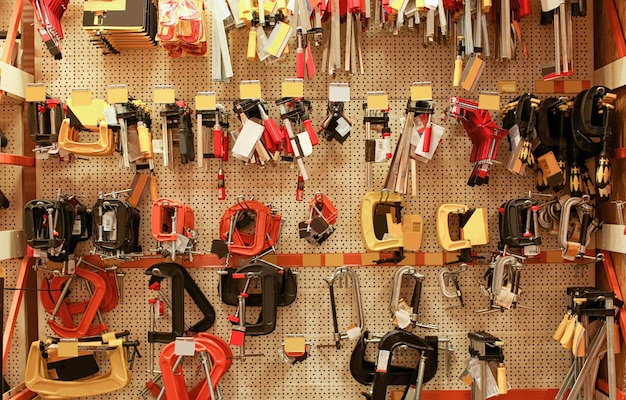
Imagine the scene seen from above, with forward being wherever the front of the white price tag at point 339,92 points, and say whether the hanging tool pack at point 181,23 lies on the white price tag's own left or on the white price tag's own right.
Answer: on the white price tag's own right

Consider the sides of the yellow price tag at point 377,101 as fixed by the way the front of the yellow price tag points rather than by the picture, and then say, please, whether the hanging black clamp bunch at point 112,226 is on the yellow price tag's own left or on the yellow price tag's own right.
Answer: on the yellow price tag's own right

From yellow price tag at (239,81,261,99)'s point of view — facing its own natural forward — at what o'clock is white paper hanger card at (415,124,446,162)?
The white paper hanger card is roughly at 9 o'clock from the yellow price tag.

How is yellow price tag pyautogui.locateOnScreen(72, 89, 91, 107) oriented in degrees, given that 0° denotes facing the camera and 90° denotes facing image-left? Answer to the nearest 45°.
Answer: approximately 0°

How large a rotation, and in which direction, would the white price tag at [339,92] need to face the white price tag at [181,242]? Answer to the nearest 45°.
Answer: approximately 90° to its right

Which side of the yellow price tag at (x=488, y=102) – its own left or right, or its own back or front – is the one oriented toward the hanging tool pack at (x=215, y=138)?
right

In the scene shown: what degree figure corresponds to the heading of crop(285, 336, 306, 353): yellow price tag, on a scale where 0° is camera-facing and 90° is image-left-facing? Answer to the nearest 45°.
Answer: approximately 0°

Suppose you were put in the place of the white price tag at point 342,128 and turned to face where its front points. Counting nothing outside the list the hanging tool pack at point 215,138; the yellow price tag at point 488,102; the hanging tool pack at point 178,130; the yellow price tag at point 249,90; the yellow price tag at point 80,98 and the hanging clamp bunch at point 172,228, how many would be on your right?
5

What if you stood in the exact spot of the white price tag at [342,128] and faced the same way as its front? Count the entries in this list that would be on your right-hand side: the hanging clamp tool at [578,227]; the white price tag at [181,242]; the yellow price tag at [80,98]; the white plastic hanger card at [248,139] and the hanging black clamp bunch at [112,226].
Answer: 4
